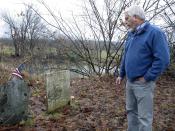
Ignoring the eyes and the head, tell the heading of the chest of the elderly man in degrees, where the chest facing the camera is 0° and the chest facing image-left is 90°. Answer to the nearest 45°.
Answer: approximately 45°

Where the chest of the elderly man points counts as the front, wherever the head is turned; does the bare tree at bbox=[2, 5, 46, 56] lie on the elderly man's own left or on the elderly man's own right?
on the elderly man's own right

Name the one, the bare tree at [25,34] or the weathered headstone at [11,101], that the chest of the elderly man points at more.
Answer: the weathered headstone

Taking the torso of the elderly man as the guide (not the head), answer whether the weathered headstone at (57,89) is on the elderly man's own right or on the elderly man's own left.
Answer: on the elderly man's own right

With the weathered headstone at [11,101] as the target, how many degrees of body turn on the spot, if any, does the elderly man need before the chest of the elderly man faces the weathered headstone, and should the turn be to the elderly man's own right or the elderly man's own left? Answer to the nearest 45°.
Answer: approximately 45° to the elderly man's own right
